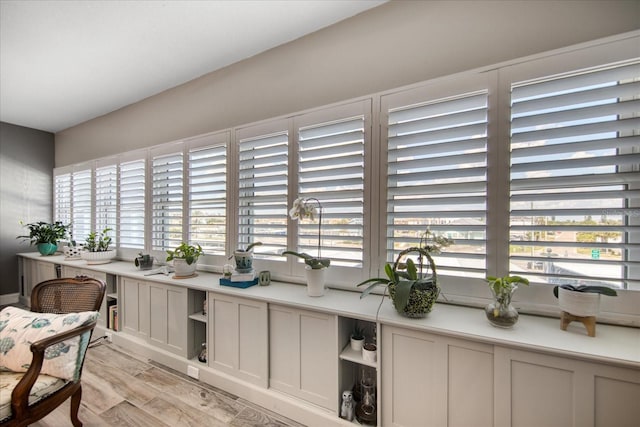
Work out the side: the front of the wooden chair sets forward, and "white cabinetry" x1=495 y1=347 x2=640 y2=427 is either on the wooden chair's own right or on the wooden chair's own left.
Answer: on the wooden chair's own left

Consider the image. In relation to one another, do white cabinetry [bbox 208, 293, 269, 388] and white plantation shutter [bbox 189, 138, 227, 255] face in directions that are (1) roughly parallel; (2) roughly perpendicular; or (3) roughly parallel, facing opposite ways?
roughly parallel

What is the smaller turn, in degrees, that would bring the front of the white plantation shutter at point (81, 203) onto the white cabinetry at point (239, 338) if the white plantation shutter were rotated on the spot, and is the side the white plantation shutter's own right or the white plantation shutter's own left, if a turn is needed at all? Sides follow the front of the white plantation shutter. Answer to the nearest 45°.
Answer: approximately 45° to the white plantation shutter's own left

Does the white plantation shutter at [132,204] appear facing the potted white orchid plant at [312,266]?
no

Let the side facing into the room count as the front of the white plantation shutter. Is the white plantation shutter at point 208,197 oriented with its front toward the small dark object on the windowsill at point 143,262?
no

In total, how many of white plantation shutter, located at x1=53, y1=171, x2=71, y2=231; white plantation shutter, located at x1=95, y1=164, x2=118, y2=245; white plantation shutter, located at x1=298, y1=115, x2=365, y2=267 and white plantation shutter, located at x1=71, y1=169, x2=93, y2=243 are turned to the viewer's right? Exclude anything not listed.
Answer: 0

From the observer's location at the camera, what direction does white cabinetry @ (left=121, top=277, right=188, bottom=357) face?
facing the viewer and to the left of the viewer

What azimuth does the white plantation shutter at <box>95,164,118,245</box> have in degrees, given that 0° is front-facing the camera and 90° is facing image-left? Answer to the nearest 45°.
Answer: approximately 45°

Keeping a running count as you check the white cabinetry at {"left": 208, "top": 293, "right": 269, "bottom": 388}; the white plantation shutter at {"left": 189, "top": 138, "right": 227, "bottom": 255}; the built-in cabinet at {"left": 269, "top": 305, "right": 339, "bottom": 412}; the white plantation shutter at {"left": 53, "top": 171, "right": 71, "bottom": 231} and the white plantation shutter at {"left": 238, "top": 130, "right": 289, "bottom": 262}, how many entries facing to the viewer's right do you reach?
0

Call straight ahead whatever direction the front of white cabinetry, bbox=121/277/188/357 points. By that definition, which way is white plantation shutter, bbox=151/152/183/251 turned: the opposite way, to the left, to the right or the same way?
the same way

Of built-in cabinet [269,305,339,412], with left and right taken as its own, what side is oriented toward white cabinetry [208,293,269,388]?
right

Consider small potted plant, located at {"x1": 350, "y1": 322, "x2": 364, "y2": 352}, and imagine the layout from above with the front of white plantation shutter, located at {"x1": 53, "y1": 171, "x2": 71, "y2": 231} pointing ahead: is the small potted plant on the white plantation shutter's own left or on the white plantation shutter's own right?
on the white plantation shutter's own left

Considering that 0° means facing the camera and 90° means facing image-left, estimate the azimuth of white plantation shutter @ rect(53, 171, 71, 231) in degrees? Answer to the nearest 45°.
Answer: approximately 45°

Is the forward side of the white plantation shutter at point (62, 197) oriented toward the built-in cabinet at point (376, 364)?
no

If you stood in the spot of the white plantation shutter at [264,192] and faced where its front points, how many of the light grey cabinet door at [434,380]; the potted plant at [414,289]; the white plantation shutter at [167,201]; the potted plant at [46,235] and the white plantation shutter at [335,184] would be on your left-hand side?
3

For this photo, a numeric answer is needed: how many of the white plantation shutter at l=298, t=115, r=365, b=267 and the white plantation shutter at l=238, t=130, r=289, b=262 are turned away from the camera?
0

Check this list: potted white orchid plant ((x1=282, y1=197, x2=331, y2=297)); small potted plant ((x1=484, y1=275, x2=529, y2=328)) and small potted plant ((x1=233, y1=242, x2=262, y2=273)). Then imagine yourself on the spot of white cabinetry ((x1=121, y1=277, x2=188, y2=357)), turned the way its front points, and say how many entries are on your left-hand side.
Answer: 3

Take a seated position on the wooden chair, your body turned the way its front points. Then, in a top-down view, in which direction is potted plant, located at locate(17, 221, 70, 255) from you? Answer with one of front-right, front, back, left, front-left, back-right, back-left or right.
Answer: back-right

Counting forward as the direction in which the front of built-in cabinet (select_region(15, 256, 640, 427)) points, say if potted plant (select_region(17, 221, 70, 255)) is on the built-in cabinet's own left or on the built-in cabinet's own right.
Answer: on the built-in cabinet's own right

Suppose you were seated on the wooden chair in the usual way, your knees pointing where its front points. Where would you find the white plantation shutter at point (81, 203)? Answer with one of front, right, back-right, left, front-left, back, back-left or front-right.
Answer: back-right

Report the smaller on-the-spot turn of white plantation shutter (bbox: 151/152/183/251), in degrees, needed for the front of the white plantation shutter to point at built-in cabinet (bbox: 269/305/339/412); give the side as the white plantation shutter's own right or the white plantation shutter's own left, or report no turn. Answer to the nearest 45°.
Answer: approximately 45° to the white plantation shutter's own left
